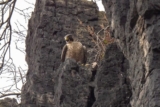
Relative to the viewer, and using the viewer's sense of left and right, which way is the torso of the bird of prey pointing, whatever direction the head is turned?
facing the viewer and to the left of the viewer
